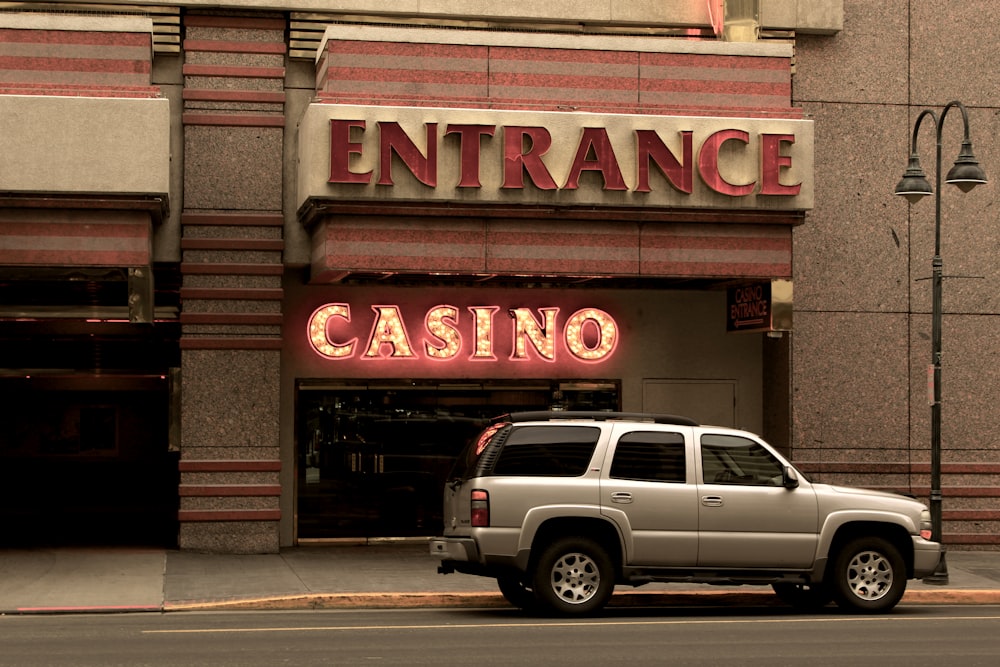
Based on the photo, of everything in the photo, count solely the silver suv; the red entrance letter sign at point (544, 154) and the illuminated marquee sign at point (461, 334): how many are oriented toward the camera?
2

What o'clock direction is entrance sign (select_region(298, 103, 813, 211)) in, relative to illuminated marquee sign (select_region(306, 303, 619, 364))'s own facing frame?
The entrance sign is roughly at 11 o'clock from the illuminated marquee sign.

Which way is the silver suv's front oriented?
to the viewer's right

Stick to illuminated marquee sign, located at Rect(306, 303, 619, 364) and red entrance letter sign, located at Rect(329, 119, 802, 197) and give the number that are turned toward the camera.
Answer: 2

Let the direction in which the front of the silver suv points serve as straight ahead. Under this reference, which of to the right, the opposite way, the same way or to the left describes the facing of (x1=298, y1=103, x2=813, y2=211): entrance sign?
to the right

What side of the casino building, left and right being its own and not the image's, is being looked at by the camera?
front

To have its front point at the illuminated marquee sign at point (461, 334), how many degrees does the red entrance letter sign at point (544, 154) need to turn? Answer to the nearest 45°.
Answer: approximately 135° to its right

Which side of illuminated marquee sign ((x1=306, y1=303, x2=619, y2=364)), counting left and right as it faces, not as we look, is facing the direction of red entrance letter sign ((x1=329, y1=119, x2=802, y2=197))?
front

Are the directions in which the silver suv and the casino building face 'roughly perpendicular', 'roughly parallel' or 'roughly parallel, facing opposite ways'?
roughly perpendicular

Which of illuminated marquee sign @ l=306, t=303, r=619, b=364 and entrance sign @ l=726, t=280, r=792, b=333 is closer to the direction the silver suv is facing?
the entrance sign

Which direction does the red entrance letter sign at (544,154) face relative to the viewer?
toward the camera

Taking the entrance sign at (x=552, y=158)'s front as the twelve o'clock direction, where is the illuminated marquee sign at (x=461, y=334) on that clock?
The illuminated marquee sign is roughly at 5 o'clock from the entrance sign.
